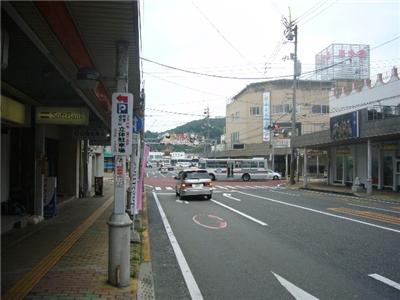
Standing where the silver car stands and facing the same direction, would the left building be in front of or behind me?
behind

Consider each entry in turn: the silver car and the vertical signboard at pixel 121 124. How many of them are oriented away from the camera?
1

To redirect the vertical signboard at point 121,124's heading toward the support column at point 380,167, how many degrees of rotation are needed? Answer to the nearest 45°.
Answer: approximately 135° to its left

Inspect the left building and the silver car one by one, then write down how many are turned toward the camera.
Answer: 0

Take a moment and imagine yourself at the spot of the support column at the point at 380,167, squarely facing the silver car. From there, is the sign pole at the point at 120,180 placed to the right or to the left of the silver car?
left

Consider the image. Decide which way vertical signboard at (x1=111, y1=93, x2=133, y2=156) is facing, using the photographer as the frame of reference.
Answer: facing the viewer

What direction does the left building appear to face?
to the viewer's right

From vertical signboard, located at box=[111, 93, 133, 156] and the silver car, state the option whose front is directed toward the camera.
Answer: the vertical signboard

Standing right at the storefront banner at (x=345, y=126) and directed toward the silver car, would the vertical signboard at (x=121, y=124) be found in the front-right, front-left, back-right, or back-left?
front-left

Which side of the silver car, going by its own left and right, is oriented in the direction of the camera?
back

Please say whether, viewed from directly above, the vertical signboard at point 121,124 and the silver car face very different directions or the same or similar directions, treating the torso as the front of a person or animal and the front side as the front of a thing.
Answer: very different directions

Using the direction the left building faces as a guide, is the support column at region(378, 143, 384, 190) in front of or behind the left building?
in front

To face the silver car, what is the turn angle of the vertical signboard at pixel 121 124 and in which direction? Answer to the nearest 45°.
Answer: approximately 180°
